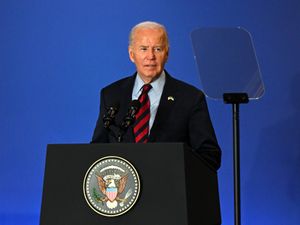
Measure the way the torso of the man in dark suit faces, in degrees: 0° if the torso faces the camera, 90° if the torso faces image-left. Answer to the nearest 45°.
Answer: approximately 0°
